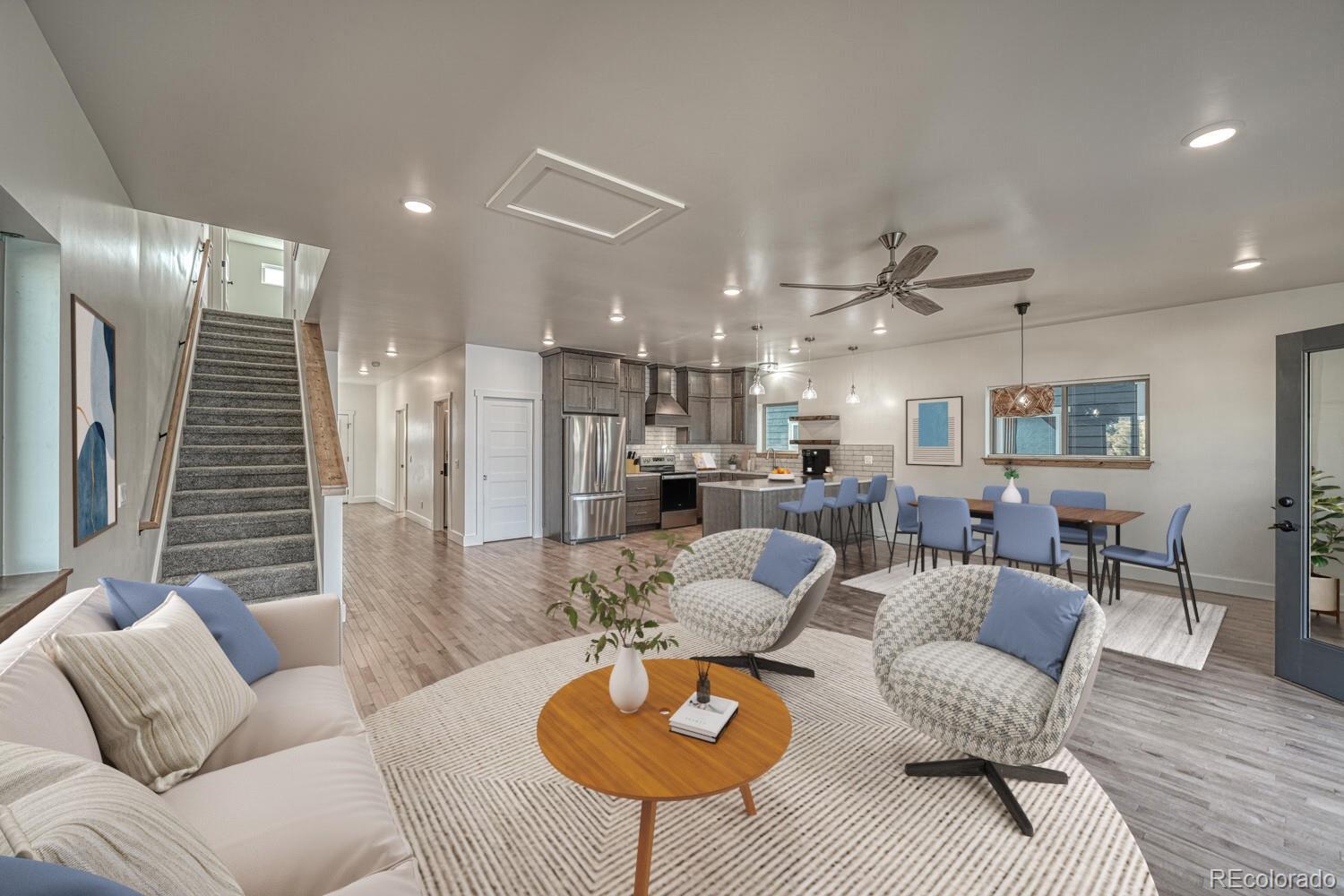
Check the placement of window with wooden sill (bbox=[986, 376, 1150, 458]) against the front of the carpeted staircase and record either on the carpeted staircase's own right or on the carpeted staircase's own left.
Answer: on the carpeted staircase's own left

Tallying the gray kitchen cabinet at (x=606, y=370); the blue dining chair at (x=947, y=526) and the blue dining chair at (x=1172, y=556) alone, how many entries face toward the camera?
1

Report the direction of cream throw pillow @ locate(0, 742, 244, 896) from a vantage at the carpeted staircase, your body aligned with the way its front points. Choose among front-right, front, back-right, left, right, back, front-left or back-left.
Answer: front

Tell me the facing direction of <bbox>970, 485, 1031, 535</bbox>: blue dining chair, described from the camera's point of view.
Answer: facing the viewer and to the left of the viewer

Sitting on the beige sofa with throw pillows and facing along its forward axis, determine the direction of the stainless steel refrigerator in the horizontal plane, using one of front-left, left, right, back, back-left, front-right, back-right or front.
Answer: front-left

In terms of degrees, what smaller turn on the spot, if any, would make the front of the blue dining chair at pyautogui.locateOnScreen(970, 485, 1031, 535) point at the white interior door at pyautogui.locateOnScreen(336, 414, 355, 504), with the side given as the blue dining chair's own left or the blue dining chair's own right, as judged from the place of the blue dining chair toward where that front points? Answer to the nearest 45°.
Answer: approximately 45° to the blue dining chair's own right

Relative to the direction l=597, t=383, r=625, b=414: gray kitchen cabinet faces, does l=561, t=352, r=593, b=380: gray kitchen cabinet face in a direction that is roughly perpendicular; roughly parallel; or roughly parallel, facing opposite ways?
roughly parallel

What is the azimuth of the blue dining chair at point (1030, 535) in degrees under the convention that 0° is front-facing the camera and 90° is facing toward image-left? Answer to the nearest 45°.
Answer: approximately 225°

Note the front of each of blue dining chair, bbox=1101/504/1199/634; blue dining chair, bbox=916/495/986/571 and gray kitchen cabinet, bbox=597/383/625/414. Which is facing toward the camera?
the gray kitchen cabinet

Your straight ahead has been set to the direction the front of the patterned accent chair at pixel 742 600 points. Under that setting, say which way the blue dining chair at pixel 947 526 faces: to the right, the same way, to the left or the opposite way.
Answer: the opposite way

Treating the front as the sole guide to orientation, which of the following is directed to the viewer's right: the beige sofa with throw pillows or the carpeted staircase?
the beige sofa with throw pillows

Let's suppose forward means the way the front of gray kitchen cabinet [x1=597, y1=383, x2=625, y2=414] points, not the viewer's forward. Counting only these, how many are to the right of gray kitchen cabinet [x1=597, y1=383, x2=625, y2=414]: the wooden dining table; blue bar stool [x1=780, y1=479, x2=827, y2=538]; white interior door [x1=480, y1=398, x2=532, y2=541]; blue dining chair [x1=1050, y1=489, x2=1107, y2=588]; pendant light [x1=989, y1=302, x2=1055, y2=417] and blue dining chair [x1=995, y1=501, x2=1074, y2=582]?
1

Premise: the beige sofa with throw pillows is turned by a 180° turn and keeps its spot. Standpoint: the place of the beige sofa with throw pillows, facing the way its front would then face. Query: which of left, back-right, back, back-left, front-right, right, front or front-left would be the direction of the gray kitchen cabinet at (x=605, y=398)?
back-right

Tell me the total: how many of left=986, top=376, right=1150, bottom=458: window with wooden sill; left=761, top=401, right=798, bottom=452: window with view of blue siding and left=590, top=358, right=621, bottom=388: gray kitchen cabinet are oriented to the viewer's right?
0

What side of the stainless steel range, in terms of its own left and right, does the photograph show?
front

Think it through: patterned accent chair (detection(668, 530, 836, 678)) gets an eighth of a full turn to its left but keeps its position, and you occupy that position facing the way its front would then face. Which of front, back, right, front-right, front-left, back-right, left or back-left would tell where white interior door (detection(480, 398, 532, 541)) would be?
back-right

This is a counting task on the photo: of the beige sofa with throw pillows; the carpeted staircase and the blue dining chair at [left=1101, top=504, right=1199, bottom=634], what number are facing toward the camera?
1

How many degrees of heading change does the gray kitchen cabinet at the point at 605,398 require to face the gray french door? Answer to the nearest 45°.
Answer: approximately 45° to its left

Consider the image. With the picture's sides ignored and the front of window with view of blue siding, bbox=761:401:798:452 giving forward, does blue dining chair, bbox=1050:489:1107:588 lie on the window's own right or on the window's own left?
on the window's own left
